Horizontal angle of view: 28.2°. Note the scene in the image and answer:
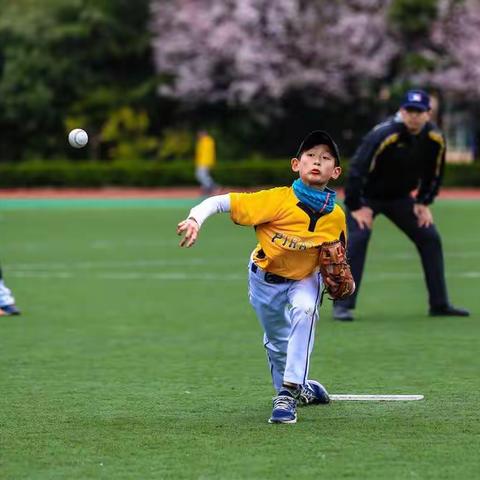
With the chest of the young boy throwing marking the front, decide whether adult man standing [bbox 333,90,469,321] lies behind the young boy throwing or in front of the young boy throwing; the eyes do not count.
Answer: behind

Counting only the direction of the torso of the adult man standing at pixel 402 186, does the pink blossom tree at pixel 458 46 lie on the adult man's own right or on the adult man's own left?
on the adult man's own left

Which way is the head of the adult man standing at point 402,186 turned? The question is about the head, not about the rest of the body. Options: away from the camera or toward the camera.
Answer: toward the camera

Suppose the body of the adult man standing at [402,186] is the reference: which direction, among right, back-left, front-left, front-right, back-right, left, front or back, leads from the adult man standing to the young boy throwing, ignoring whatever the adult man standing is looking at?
front-right

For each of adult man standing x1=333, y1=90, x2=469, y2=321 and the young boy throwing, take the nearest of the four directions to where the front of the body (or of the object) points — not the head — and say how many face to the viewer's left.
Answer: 0

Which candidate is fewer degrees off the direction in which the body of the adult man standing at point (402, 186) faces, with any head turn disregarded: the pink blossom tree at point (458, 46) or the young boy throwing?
the young boy throwing

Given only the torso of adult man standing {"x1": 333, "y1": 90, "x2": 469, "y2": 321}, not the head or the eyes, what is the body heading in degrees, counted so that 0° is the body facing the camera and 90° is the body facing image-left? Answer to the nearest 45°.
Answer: approximately 315°

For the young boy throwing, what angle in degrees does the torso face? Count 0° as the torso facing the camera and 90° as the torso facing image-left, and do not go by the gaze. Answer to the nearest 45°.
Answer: approximately 0°

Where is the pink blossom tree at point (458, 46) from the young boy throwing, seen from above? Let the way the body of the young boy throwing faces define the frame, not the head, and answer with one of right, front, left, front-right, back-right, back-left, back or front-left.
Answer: back
